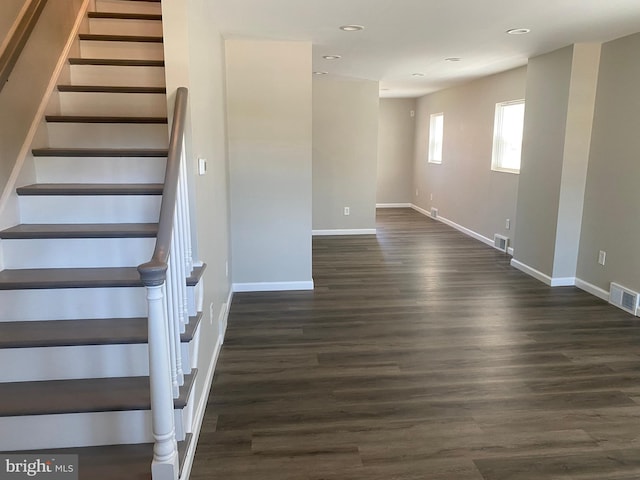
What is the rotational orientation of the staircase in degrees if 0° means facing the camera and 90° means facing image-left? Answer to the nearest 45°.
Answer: approximately 0°

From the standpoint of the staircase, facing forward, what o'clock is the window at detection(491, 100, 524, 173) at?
The window is roughly at 8 o'clock from the staircase.

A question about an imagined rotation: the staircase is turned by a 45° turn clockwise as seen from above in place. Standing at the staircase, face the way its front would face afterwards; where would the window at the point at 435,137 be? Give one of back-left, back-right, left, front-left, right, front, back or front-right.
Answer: back

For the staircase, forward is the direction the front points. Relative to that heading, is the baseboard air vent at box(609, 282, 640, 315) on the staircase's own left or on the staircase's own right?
on the staircase's own left

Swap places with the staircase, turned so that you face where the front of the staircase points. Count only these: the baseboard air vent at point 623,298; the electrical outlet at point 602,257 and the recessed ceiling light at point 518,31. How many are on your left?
3

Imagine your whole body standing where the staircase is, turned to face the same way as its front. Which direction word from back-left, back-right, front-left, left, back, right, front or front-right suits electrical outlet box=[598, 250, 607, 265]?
left

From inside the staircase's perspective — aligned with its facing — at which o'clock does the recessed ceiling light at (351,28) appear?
The recessed ceiling light is roughly at 8 o'clock from the staircase.

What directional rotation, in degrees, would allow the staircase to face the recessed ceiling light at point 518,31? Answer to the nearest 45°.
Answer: approximately 90° to its left

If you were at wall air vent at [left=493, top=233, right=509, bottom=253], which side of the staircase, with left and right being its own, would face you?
left
